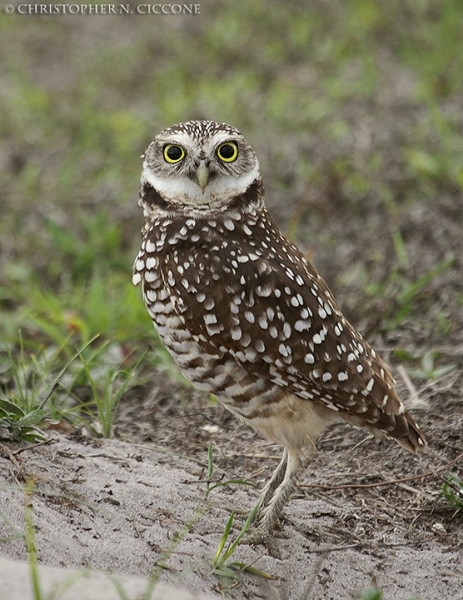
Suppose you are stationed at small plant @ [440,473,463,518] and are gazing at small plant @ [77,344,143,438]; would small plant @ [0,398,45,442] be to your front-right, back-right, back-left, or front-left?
front-left

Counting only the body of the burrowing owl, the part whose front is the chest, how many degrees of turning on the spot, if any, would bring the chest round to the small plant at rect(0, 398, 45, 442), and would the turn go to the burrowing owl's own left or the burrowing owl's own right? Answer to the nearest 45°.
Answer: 0° — it already faces it

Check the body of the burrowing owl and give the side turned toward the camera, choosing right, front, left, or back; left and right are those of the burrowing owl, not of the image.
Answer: left

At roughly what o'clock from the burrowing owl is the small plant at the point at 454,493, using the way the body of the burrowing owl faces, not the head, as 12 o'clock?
The small plant is roughly at 6 o'clock from the burrowing owl.
